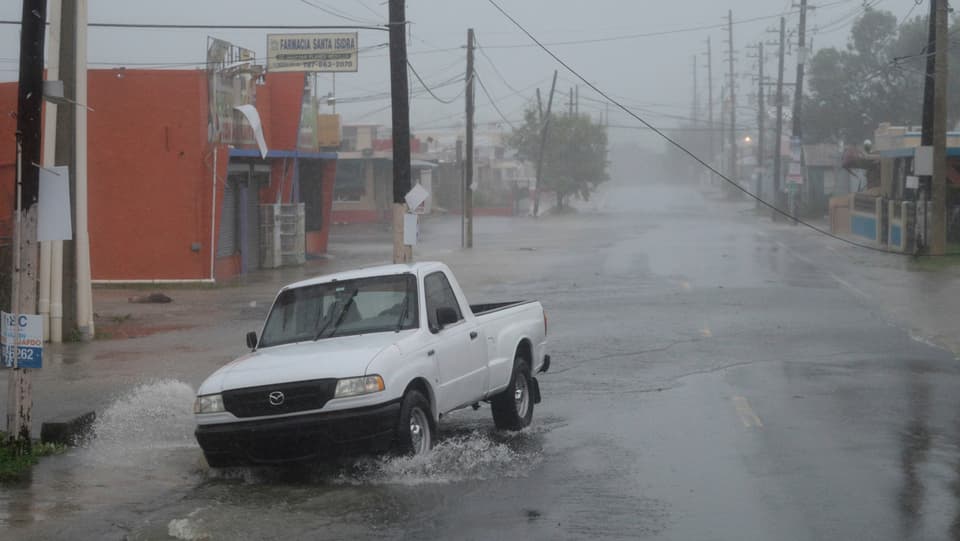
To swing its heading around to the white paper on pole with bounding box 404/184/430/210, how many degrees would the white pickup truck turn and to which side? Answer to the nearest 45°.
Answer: approximately 135° to its right

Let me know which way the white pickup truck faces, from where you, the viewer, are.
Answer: facing the viewer and to the left of the viewer

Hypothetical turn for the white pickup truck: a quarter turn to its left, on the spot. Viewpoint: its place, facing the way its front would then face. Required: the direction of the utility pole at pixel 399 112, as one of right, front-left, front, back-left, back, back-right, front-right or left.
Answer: back-left

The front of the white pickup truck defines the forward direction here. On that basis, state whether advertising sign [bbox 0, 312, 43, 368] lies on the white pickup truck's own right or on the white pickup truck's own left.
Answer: on the white pickup truck's own right

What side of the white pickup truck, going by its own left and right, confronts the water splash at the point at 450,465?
left

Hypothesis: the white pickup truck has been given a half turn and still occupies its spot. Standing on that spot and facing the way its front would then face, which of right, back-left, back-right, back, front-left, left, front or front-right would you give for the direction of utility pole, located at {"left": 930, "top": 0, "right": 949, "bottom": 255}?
front

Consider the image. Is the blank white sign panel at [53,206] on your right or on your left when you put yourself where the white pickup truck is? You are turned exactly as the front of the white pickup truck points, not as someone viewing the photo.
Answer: on your right

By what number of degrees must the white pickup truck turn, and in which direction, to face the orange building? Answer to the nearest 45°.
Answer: approximately 135° to its right

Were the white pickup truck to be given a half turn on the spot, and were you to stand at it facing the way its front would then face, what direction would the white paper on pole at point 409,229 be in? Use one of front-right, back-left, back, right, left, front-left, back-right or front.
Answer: front-left

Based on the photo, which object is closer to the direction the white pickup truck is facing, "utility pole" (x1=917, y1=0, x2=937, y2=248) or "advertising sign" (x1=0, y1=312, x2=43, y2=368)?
the advertising sign

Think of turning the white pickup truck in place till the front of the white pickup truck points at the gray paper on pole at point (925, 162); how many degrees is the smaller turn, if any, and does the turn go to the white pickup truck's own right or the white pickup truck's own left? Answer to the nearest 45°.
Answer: approximately 180°

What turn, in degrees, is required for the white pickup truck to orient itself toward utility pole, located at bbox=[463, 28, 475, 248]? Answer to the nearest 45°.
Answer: approximately 135° to its right
